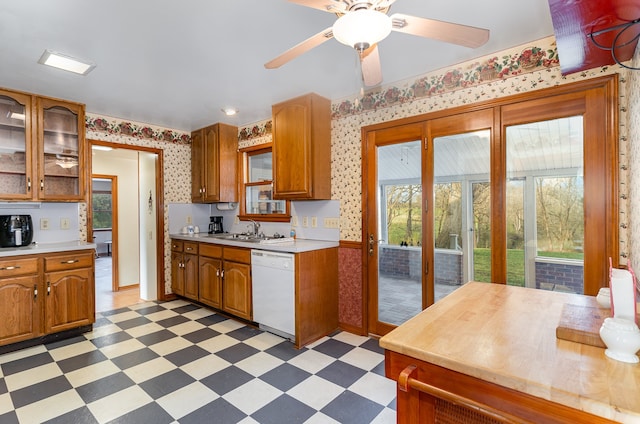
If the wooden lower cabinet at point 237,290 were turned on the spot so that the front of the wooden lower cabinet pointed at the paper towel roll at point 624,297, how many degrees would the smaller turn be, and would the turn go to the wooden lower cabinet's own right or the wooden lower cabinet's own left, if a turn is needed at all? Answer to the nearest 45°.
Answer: approximately 45° to the wooden lower cabinet's own left

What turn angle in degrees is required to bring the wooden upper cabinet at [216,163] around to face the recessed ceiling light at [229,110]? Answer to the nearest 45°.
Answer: approximately 45° to its left

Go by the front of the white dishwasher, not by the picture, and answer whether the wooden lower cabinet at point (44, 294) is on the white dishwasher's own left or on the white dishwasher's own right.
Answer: on the white dishwasher's own right

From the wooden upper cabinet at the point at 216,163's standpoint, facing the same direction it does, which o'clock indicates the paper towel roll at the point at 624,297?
The paper towel roll is roughly at 10 o'clock from the wooden upper cabinet.

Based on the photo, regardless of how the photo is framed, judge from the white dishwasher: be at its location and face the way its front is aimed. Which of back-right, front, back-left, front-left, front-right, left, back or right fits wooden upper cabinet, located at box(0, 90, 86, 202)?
front-right

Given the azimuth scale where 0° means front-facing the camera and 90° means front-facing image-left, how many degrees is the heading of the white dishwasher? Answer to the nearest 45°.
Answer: approximately 45°

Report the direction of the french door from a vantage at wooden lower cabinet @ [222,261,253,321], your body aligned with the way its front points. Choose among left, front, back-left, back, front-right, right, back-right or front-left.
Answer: left

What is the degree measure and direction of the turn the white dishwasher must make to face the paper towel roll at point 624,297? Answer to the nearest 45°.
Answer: approximately 90° to its left
